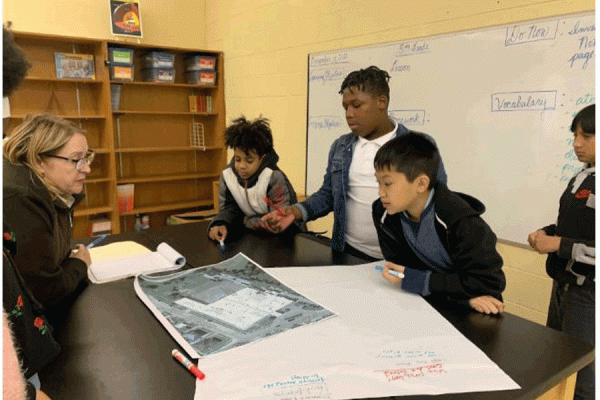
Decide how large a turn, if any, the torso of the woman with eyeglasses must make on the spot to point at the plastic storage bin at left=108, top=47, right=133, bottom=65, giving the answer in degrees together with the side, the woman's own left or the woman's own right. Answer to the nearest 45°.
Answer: approximately 90° to the woman's own left

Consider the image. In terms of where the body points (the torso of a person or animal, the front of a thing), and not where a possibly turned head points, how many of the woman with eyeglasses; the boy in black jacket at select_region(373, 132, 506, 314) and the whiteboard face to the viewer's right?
1

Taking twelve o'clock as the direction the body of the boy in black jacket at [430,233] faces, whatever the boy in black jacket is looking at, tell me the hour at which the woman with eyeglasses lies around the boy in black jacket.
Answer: The woman with eyeglasses is roughly at 1 o'clock from the boy in black jacket.

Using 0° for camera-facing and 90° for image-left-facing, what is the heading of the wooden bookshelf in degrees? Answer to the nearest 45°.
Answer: approximately 315°

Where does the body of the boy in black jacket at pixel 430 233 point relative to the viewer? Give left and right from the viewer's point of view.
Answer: facing the viewer and to the left of the viewer

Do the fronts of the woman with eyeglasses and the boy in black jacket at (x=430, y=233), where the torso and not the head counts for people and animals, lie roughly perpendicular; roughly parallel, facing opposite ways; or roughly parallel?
roughly parallel, facing opposite ways

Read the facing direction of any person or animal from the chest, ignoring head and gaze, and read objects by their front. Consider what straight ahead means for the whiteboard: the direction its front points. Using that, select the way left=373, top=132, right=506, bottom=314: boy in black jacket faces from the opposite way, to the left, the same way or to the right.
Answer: the same way

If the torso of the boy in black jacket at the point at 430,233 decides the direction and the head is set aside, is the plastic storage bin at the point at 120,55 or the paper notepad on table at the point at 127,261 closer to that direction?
the paper notepad on table

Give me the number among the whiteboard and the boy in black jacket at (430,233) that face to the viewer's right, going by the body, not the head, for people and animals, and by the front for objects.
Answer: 0

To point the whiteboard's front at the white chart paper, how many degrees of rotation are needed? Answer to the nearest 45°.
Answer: approximately 45° to its left

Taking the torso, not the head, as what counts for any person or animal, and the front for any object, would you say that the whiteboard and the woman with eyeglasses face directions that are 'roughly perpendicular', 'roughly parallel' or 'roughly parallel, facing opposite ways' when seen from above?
roughly parallel, facing opposite ways

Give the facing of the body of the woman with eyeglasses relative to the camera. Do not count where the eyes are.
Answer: to the viewer's right

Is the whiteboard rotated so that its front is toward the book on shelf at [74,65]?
no

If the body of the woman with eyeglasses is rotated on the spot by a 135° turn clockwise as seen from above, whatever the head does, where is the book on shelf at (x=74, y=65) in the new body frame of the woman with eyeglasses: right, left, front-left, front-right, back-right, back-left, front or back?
back-right

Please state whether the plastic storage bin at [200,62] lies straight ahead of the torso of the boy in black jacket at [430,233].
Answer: no

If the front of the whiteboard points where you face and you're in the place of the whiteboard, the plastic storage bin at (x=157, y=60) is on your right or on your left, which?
on your right
